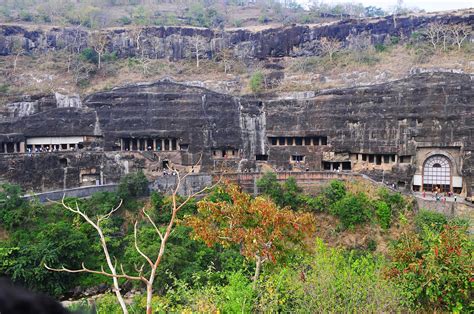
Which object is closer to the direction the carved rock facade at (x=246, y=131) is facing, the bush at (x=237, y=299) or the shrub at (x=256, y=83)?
the bush

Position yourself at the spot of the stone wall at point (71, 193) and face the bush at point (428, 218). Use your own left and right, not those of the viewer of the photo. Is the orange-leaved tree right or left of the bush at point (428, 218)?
right

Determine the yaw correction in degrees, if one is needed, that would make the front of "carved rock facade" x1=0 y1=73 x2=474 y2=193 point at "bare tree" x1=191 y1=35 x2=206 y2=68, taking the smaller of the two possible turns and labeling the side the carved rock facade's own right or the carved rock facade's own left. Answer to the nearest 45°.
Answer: approximately 180°

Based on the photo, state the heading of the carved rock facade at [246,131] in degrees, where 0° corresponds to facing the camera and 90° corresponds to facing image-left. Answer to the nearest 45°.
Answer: approximately 0°

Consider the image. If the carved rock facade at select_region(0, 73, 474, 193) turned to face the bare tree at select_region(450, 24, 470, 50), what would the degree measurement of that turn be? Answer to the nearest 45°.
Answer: approximately 90° to its left

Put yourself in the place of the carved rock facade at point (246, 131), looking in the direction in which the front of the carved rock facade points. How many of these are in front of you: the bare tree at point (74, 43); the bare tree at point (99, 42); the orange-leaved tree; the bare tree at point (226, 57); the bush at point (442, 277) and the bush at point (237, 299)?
3

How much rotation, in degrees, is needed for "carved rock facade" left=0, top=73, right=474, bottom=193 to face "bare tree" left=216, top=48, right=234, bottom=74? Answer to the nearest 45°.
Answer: approximately 180°

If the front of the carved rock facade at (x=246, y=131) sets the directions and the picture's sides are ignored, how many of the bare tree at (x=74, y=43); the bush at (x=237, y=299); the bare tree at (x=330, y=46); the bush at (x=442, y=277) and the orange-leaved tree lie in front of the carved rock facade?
3

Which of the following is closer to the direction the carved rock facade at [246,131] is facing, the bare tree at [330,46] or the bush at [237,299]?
the bush

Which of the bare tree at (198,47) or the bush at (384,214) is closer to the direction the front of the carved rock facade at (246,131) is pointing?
the bush

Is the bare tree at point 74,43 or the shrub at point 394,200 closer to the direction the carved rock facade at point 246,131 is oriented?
the shrub

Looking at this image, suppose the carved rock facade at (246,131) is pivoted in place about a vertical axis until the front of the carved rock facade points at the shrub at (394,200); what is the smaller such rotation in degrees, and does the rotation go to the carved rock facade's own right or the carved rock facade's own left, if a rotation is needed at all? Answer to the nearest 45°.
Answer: approximately 45° to the carved rock facade's own left
